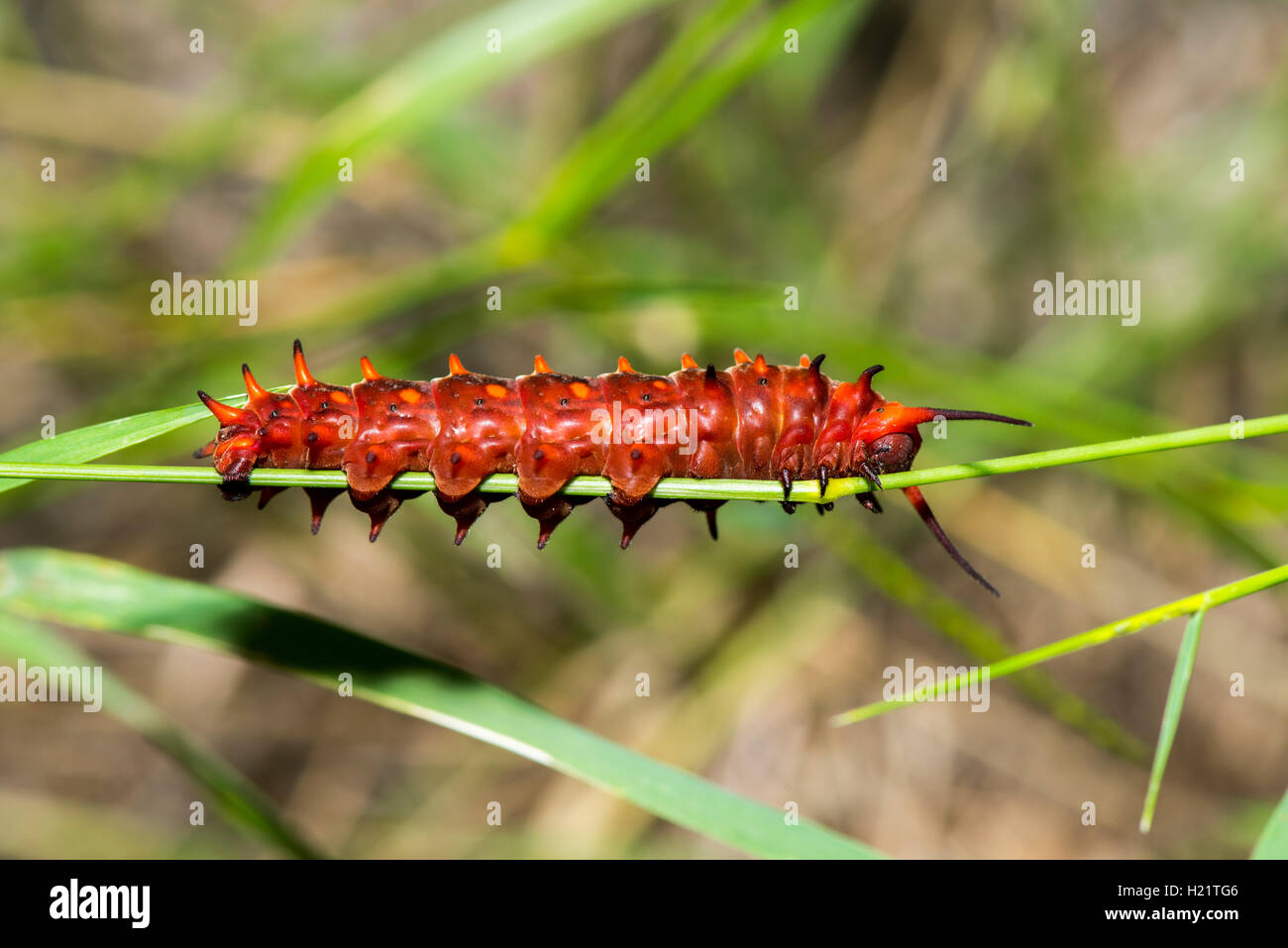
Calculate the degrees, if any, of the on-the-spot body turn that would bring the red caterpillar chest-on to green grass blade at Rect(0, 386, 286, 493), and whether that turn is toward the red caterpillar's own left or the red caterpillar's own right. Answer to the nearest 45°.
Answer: approximately 135° to the red caterpillar's own right

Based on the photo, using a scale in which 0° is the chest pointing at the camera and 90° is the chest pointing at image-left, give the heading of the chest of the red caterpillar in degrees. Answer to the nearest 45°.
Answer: approximately 270°

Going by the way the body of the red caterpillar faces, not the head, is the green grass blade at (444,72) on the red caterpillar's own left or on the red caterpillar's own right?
on the red caterpillar's own left

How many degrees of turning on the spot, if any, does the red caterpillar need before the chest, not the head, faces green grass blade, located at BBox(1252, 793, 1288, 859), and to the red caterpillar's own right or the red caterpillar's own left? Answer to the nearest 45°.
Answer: approximately 45° to the red caterpillar's own right

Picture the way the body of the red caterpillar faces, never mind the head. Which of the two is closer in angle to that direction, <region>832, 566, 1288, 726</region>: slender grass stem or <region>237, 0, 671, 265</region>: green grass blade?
the slender grass stem

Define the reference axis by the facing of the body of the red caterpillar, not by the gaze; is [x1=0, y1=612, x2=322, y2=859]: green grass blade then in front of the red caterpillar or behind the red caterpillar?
behind

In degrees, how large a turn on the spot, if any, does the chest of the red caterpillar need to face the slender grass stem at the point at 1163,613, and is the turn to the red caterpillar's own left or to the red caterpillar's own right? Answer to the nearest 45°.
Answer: approximately 45° to the red caterpillar's own right
